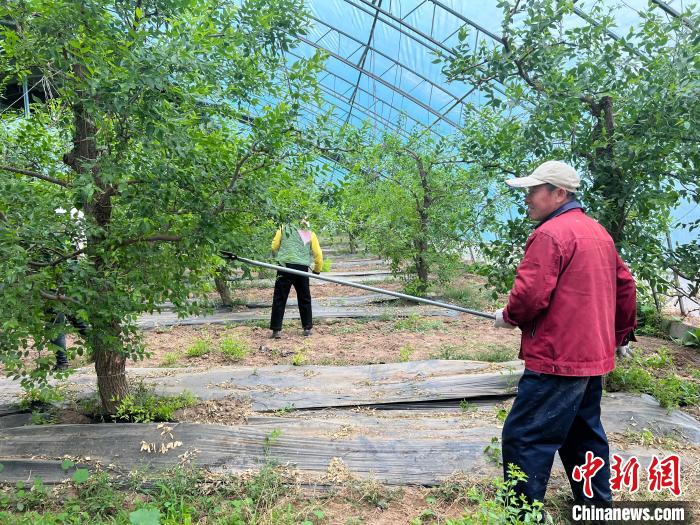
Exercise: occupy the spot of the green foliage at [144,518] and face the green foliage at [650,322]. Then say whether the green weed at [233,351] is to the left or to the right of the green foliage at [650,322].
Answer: left

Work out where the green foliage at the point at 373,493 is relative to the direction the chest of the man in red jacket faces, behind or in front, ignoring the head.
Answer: in front

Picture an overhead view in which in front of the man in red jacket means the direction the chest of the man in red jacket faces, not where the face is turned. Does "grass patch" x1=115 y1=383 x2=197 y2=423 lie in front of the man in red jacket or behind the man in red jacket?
in front

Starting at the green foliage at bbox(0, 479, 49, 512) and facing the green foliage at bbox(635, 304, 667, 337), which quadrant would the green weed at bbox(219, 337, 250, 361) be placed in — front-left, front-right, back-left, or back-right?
front-left

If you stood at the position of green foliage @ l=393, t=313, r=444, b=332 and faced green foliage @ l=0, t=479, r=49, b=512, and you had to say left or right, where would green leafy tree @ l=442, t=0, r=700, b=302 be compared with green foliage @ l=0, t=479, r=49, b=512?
left

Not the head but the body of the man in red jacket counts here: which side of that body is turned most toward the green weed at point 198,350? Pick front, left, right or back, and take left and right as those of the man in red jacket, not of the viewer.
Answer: front

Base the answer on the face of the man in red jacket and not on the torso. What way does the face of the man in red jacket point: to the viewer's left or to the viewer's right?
to the viewer's left

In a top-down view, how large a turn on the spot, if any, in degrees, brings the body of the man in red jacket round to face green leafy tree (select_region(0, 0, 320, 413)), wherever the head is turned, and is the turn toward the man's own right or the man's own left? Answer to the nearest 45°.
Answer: approximately 45° to the man's own left

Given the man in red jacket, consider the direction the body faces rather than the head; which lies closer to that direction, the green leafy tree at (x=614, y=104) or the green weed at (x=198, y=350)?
the green weed

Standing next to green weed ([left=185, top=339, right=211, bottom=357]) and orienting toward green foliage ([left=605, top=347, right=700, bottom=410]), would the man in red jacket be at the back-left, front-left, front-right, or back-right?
front-right

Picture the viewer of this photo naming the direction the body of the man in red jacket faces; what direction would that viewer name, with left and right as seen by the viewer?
facing away from the viewer and to the left of the viewer

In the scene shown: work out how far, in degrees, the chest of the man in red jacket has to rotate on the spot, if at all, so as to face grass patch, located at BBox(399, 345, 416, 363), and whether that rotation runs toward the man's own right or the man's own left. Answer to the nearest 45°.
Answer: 0° — they already face it
